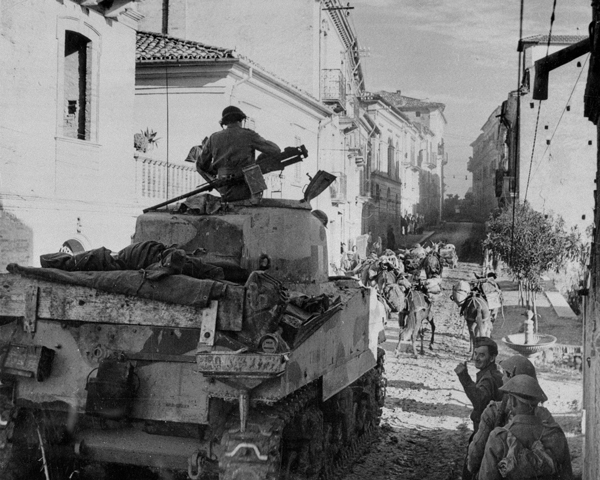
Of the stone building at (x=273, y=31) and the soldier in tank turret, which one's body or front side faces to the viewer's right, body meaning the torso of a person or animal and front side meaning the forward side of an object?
the stone building

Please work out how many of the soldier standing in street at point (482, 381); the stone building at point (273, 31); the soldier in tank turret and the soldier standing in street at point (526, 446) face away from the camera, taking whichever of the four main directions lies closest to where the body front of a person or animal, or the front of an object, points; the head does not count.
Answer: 2

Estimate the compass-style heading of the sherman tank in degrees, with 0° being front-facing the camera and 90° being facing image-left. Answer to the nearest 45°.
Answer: approximately 225°

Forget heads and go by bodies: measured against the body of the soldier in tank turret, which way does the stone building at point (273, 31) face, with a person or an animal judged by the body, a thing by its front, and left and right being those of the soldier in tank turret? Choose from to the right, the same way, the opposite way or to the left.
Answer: to the right

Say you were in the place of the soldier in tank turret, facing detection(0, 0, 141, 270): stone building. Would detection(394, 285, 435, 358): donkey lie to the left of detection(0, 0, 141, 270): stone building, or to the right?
right

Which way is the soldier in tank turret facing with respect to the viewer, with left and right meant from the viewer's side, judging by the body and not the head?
facing away from the viewer

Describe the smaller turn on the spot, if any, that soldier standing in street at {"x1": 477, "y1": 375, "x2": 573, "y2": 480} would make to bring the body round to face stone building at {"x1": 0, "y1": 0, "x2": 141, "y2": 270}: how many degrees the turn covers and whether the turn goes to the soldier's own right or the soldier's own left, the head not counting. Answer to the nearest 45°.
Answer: approximately 45° to the soldier's own left

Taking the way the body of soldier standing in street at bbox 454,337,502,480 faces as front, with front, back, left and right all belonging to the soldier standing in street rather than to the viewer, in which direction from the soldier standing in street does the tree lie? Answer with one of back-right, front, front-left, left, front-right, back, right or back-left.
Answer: back-right

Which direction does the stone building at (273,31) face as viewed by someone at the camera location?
facing to the right of the viewer

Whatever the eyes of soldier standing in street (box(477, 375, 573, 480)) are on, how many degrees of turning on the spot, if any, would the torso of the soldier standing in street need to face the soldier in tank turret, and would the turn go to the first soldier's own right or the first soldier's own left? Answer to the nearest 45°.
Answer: approximately 45° to the first soldier's own left

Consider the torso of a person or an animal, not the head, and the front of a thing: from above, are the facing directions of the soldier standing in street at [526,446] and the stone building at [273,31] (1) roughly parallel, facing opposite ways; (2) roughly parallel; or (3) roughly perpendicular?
roughly perpendicular

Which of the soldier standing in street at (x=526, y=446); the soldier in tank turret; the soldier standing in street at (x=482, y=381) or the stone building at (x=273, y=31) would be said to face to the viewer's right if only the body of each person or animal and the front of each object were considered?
the stone building

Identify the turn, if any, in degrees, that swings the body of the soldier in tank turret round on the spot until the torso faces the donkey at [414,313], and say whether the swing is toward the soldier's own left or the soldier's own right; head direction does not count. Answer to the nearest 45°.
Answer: approximately 45° to the soldier's own right

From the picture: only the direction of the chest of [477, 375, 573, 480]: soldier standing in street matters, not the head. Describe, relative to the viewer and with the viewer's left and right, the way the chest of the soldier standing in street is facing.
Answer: facing away from the viewer
